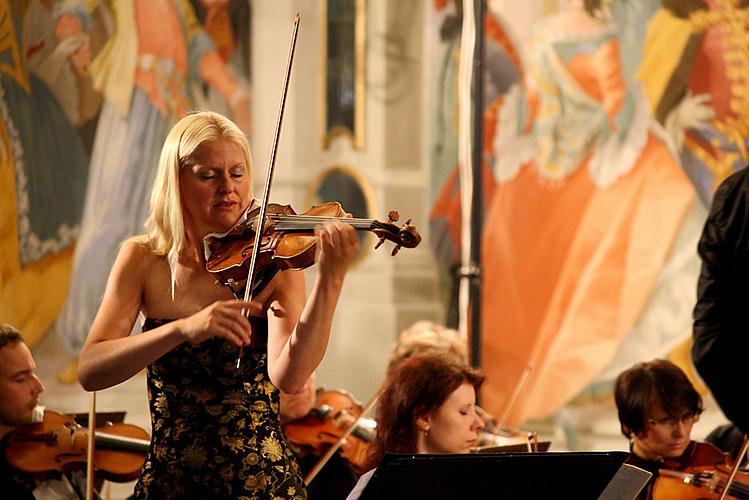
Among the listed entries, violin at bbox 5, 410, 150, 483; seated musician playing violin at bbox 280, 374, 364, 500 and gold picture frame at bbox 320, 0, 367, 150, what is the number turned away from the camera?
0

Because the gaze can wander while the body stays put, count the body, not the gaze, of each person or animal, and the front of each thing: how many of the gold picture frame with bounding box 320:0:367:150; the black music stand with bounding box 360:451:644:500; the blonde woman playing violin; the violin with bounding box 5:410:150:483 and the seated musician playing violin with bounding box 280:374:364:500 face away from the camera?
1

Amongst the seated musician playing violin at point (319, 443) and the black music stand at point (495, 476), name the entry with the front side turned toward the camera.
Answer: the seated musician playing violin

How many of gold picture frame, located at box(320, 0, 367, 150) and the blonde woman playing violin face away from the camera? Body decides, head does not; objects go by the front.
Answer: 0

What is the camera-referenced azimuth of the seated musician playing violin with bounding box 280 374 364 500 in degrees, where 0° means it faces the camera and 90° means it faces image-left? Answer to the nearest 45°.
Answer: approximately 0°

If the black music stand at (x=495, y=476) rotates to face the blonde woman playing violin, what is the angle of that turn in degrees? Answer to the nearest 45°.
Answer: approximately 90° to its left

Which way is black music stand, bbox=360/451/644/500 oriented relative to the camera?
away from the camera

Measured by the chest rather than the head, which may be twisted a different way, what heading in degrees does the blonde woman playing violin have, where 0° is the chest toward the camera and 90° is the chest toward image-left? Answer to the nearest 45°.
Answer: approximately 315°

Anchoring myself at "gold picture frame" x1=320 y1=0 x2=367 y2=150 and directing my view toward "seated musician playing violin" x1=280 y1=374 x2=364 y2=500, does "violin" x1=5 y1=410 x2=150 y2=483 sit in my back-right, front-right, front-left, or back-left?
front-right

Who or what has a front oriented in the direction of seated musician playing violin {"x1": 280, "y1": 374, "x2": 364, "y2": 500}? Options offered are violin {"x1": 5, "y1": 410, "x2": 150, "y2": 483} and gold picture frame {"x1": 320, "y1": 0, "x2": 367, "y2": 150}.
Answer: the gold picture frame

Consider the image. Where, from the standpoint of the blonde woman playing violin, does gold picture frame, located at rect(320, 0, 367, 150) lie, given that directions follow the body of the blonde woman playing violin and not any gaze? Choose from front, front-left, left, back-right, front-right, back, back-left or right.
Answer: back-left

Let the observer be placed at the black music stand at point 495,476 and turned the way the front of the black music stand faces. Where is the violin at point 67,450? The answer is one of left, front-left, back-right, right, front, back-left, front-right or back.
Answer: front-left

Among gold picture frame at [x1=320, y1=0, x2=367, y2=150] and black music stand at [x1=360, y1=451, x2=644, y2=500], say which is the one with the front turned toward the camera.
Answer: the gold picture frame

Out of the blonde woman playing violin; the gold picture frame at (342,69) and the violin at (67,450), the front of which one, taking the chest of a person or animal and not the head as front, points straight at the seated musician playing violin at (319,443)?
the gold picture frame

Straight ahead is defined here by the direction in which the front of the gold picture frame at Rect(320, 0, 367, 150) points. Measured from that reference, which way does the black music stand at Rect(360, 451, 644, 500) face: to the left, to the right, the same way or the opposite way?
the opposite way

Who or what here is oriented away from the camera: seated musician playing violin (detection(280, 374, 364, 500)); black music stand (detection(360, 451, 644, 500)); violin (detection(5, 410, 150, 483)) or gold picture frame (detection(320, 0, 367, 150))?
the black music stand

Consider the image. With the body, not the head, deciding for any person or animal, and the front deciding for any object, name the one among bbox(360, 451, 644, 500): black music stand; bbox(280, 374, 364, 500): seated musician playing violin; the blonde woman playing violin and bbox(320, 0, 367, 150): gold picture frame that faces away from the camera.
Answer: the black music stand

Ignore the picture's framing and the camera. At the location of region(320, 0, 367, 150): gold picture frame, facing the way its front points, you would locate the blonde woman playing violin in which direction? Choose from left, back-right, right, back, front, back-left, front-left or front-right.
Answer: front

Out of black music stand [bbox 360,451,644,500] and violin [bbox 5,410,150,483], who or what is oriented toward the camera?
the violin
